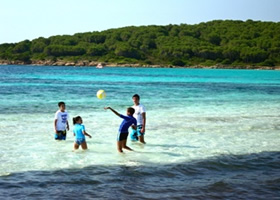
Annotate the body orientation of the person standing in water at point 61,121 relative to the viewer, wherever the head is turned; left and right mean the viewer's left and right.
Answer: facing the viewer and to the right of the viewer

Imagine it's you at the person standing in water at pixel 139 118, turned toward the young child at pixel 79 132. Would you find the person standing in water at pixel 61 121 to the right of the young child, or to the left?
right

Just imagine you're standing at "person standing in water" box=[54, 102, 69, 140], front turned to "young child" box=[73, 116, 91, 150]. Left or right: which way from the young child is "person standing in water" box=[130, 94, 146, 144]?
left

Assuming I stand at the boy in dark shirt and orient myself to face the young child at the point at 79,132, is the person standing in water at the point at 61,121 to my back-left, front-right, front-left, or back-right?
front-right

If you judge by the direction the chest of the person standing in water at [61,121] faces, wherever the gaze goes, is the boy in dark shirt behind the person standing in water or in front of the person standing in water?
in front

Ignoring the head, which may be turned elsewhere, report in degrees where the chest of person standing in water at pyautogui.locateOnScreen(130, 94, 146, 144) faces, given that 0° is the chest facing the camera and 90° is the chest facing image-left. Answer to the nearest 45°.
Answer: approximately 45°

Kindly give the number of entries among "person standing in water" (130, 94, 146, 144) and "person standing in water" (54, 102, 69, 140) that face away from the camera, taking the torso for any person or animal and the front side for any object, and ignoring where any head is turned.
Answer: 0

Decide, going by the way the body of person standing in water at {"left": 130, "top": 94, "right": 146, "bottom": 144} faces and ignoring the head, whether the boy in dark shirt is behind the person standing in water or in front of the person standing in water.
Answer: in front

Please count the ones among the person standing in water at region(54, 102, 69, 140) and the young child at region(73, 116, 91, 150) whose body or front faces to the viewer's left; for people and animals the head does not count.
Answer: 0

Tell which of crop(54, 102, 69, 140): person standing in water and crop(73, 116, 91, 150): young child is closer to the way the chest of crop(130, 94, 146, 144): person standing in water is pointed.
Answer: the young child

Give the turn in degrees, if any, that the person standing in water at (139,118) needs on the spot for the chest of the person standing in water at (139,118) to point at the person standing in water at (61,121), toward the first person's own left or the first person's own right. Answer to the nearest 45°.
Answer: approximately 45° to the first person's own right

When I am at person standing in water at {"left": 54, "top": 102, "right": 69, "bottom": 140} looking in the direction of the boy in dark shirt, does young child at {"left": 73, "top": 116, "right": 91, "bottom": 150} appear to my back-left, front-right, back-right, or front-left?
front-right
